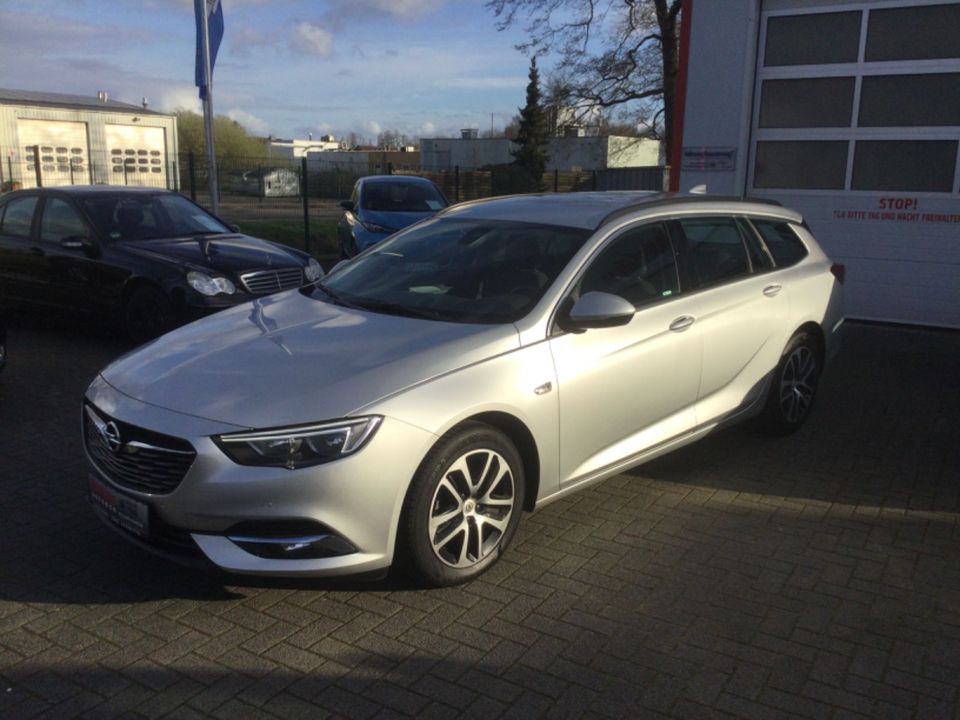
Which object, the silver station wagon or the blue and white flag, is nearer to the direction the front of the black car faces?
the silver station wagon

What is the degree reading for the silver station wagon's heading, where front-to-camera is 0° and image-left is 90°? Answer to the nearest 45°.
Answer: approximately 45°

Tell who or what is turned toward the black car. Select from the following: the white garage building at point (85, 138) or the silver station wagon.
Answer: the white garage building

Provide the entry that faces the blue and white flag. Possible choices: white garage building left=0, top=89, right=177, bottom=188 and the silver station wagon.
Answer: the white garage building

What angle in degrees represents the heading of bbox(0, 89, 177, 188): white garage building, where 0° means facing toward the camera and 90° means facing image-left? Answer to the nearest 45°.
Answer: approximately 0°

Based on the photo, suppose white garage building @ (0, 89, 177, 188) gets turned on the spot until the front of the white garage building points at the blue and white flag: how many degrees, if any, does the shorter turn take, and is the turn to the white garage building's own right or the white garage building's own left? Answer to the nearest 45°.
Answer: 0° — it already faces it

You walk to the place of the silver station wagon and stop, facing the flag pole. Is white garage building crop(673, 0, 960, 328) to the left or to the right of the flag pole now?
right

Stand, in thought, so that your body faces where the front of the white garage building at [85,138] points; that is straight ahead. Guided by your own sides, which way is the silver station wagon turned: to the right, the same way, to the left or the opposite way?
to the right

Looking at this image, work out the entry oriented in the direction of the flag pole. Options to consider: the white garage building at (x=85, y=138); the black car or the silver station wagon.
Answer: the white garage building

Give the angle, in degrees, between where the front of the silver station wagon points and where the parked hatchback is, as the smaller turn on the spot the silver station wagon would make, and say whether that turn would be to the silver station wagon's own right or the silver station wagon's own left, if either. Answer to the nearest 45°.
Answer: approximately 135° to the silver station wagon's own right

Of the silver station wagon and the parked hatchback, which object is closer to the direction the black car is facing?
the silver station wagon

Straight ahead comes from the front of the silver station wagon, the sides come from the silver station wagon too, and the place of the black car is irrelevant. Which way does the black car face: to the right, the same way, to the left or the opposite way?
to the left
